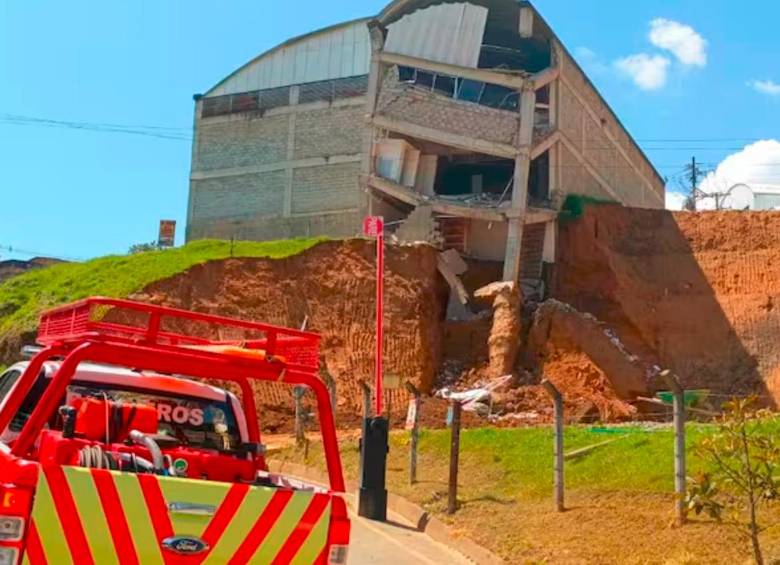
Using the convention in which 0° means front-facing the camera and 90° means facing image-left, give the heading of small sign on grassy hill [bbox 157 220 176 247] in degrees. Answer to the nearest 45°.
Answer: approximately 0°

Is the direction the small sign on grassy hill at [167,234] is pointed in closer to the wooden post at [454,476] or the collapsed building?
the wooden post

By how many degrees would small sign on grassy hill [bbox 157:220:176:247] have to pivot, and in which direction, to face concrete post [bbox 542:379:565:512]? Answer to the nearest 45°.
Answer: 0° — it already faces it

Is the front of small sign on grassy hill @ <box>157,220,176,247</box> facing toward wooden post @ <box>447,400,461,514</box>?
yes

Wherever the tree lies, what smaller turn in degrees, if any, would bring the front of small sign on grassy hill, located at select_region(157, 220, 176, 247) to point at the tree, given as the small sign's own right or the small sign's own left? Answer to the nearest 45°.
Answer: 0° — it already faces it

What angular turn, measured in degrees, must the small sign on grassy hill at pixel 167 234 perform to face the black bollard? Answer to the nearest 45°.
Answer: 0° — it already faces it

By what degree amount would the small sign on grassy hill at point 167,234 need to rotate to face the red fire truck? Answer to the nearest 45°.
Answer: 0° — it already faces it
